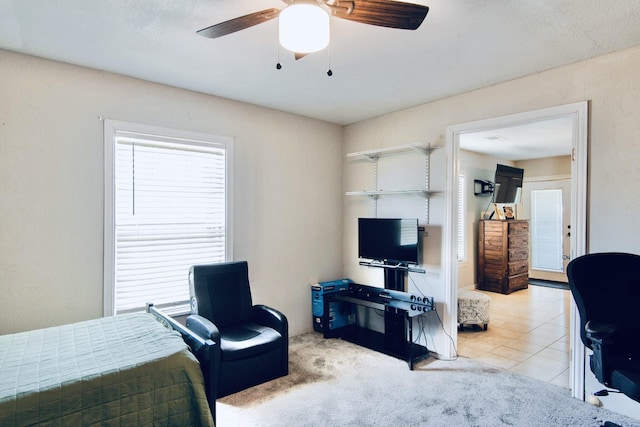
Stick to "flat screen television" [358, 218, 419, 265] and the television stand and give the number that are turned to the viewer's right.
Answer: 0

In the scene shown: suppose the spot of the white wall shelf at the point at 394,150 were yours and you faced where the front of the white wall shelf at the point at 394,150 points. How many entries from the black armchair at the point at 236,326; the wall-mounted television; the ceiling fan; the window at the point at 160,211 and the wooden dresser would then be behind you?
2

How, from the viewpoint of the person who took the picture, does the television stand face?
facing the viewer and to the left of the viewer

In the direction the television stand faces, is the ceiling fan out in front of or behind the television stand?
in front

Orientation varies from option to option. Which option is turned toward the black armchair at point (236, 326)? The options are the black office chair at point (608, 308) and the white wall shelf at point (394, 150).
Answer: the white wall shelf

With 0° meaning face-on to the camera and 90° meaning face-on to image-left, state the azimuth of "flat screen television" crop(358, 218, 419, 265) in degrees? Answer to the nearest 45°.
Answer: approximately 45°

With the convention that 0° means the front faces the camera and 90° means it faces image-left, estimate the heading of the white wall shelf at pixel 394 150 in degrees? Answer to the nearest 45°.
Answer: approximately 45°

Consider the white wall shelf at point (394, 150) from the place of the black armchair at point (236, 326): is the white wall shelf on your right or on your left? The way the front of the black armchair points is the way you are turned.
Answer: on your left

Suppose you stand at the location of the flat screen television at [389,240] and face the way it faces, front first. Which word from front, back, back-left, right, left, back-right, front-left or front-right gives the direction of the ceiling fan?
front-left
